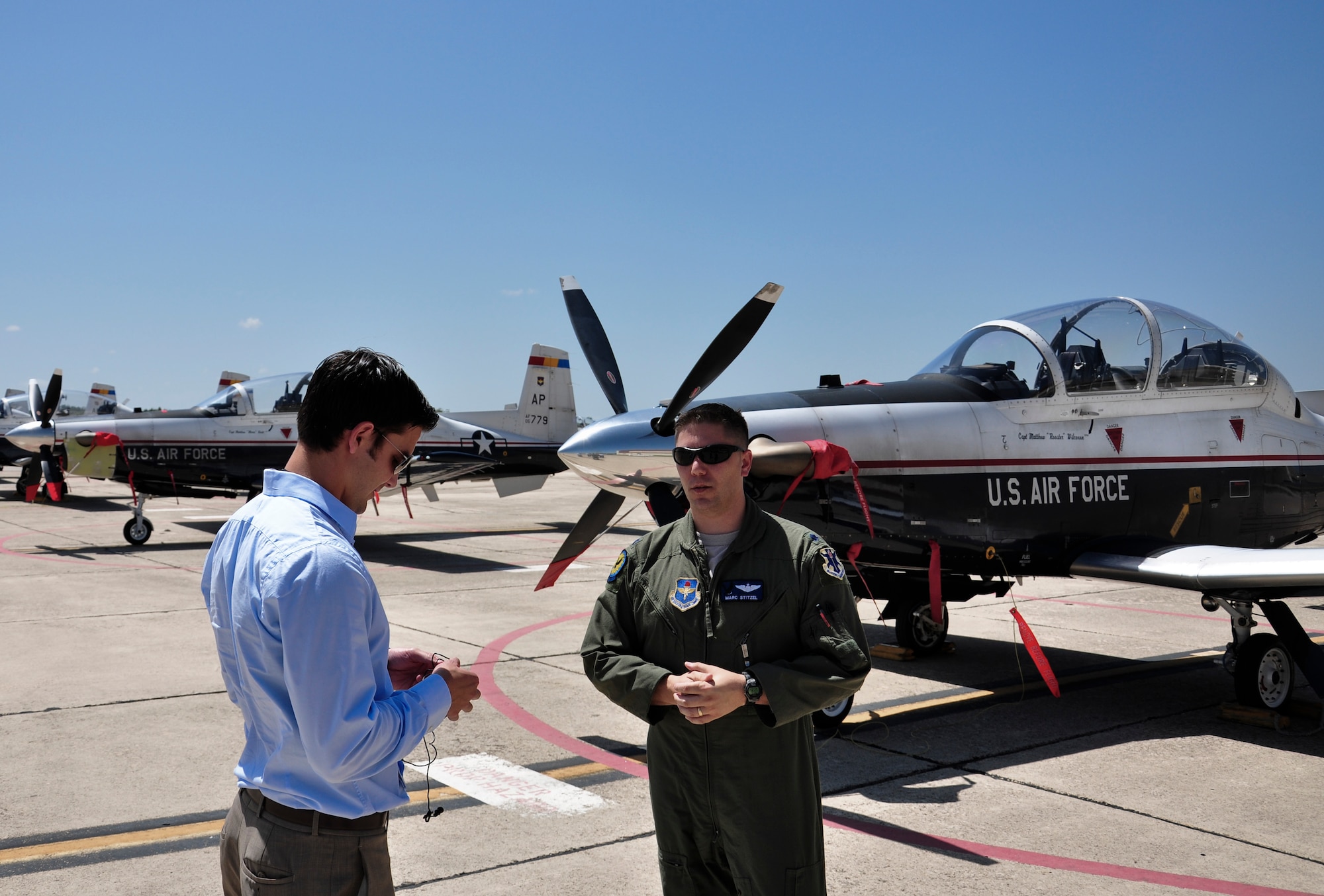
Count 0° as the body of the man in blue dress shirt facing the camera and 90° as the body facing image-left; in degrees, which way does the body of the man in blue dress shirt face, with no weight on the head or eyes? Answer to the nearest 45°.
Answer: approximately 225°

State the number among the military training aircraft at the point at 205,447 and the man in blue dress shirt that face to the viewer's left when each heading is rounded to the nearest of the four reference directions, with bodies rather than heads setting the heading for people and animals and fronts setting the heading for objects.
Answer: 1

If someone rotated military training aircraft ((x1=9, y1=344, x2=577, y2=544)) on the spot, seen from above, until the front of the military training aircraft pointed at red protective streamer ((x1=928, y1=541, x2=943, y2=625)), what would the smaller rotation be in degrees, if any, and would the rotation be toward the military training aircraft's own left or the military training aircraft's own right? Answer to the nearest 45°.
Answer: approximately 90° to the military training aircraft's own left

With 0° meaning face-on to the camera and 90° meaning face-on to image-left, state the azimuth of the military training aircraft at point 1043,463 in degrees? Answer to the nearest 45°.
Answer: approximately 45°

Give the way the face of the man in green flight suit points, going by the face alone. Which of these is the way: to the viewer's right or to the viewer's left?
to the viewer's left

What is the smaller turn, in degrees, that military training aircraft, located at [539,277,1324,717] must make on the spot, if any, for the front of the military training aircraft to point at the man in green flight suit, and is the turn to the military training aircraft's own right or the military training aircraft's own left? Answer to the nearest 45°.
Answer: approximately 45° to the military training aircraft's own left

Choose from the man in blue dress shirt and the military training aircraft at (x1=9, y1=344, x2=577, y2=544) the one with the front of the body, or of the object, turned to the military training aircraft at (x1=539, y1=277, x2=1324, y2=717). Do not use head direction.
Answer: the man in blue dress shirt

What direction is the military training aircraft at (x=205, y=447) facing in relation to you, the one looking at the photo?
facing to the left of the viewer

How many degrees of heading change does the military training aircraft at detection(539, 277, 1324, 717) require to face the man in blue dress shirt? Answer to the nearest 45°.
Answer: approximately 45° to its left

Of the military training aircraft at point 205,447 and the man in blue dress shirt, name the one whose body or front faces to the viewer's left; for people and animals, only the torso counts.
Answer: the military training aircraft
